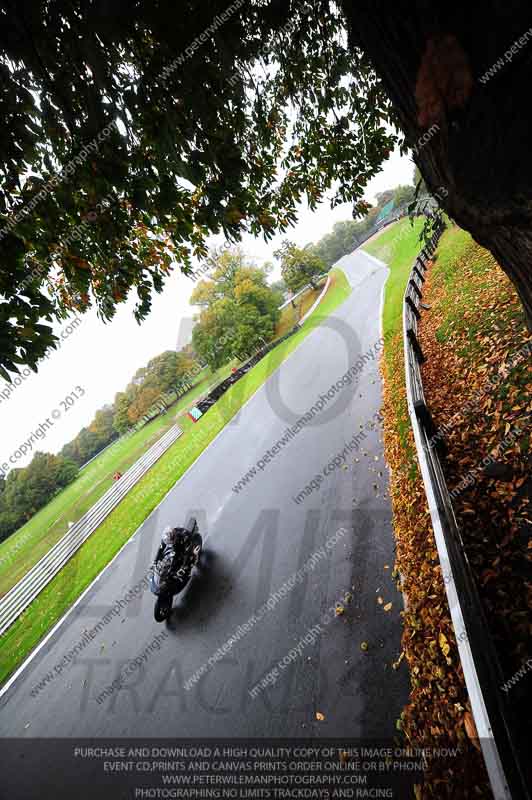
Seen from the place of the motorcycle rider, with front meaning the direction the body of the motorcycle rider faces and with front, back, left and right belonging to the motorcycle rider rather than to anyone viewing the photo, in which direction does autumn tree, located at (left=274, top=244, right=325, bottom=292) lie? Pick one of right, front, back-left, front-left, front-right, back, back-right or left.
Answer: front

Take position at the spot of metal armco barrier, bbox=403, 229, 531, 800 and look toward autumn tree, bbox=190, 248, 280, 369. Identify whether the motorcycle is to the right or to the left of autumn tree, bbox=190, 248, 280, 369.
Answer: left

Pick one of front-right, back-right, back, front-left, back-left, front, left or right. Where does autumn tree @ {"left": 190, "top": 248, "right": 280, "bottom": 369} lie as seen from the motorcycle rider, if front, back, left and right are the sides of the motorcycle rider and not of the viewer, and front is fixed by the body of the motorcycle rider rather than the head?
back-left
